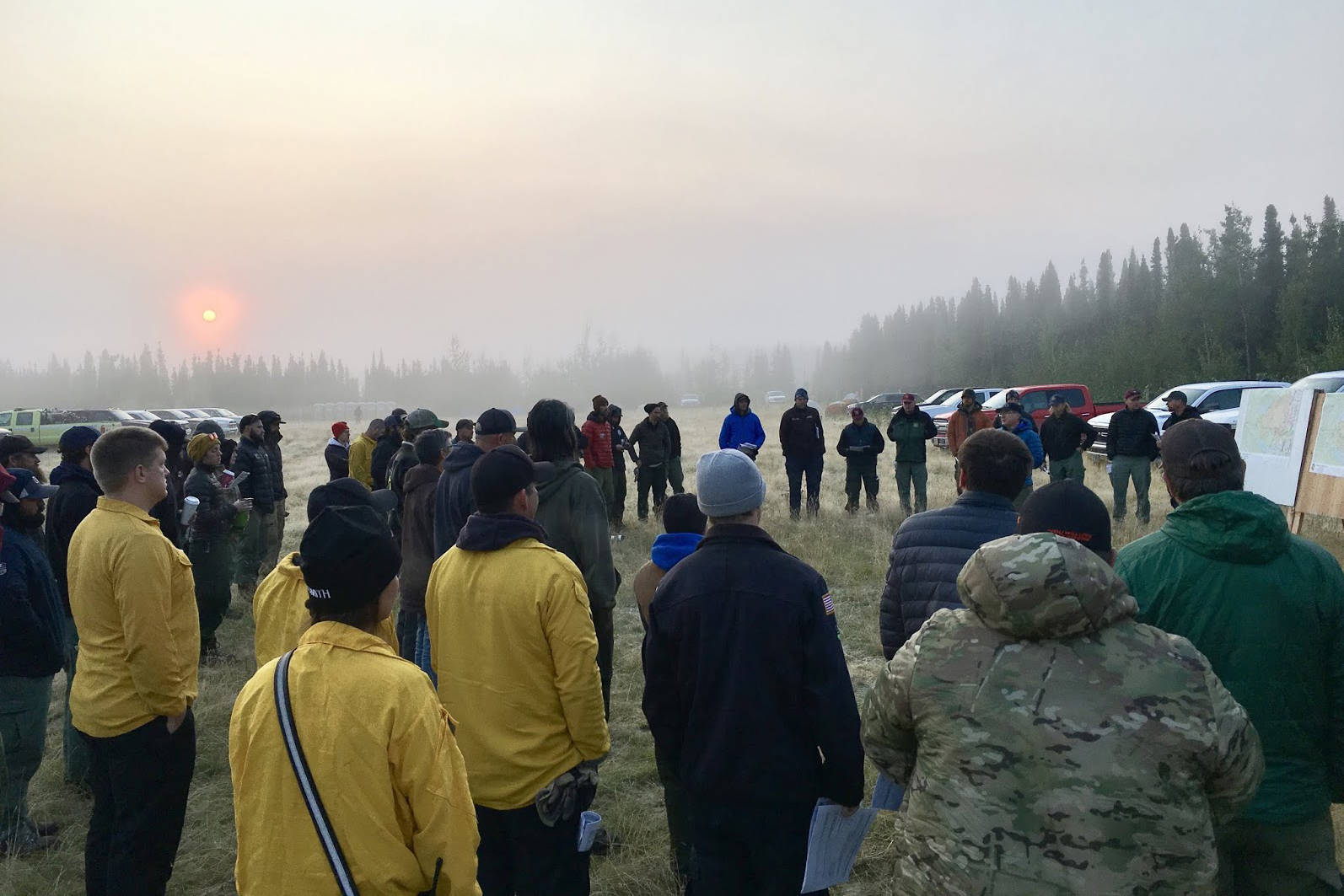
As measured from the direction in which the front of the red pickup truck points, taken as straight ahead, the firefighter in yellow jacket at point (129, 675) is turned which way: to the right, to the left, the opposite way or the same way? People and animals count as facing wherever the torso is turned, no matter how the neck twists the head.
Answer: the opposite way

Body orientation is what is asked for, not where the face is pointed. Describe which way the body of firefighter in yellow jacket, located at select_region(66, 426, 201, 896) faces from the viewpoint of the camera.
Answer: to the viewer's right

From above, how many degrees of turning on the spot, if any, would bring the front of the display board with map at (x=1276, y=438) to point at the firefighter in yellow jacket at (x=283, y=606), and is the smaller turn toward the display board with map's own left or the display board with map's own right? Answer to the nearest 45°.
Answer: approximately 45° to the display board with map's own left

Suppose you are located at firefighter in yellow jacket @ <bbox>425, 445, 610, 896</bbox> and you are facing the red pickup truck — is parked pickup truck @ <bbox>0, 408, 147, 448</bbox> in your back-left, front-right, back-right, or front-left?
front-left

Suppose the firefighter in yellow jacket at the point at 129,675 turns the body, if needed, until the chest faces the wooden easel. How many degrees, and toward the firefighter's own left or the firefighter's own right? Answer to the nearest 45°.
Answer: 0° — they already face it

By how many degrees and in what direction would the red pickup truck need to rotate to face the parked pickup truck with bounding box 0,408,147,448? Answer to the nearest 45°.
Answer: approximately 45° to its right

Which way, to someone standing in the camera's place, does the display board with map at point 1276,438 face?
facing the viewer and to the left of the viewer

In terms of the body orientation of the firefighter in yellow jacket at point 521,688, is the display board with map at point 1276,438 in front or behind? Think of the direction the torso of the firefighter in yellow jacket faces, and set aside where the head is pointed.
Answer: in front

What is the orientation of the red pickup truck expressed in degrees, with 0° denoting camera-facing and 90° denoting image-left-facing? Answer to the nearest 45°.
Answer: approximately 45°

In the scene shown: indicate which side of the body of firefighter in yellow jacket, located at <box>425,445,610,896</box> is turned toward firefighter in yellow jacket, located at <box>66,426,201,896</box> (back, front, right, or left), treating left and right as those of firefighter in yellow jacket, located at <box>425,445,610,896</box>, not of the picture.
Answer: left

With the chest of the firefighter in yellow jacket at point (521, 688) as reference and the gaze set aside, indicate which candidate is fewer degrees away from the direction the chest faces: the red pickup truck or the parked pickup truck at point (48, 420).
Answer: the red pickup truck

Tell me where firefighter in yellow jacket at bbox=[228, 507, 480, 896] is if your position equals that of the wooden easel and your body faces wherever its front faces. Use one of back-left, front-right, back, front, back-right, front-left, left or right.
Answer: front-left

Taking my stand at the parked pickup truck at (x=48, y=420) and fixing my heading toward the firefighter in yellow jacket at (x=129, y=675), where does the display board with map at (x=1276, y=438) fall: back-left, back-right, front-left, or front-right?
front-left

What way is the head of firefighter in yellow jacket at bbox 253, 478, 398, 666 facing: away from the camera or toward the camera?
away from the camera

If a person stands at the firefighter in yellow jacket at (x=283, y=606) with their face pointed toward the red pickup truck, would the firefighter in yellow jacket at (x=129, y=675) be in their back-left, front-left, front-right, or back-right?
back-left
